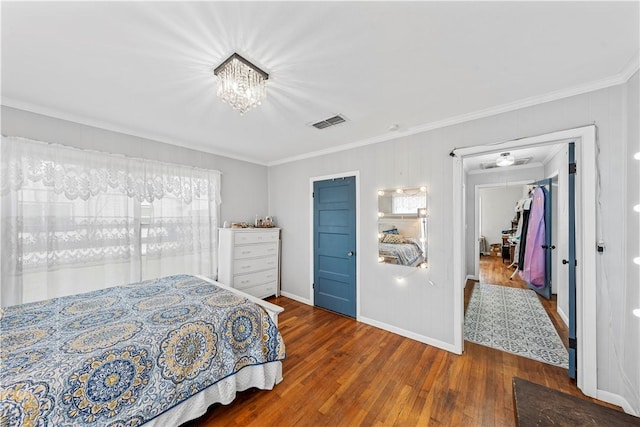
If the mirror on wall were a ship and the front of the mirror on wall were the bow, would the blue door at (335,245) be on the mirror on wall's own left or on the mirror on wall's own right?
on the mirror on wall's own right

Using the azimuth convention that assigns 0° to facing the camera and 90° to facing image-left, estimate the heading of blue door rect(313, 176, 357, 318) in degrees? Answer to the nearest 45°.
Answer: approximately 45°

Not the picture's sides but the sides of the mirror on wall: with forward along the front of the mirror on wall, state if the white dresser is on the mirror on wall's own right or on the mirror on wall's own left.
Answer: on the mirror on wall's own right

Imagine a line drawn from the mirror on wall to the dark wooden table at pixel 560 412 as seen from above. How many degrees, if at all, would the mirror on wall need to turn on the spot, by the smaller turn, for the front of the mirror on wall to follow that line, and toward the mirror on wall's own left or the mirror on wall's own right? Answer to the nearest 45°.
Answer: approximately 45° to the mirror on wall's own left

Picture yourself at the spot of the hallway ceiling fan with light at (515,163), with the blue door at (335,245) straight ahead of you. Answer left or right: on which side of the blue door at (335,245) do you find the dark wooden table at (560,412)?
left

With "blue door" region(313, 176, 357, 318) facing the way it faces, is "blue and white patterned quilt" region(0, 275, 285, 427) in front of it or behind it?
in front

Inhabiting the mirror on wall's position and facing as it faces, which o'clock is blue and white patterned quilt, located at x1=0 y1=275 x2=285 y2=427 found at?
The blue and white patterned quilt is roughly at 12 o'clock from the mirror on wall.

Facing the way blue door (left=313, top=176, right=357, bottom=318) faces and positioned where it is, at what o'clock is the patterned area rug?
The patterned area rug is roughly at 8 o'clock from the blue door.

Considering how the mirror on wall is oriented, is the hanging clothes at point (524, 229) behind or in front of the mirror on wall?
behind

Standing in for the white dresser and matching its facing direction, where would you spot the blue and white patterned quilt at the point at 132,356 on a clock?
The blue and white patterned quilt is roughly at 2 o'clock from the white dresser.

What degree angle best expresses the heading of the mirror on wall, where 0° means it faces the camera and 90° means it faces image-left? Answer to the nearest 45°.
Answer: approximately 45°

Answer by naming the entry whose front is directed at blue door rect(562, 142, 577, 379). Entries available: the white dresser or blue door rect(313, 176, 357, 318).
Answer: the white dresser

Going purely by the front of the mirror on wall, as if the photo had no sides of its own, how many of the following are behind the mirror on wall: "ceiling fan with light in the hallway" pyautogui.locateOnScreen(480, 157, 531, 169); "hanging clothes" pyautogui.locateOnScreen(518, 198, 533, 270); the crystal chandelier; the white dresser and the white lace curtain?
2

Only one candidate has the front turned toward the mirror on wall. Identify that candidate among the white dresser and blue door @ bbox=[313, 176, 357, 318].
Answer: the white dresser

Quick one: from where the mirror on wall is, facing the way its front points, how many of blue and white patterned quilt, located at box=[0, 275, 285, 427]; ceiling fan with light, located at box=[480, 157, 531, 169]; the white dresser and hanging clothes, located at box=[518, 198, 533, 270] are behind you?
2

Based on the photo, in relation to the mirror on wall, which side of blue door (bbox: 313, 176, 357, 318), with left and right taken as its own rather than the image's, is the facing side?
left
